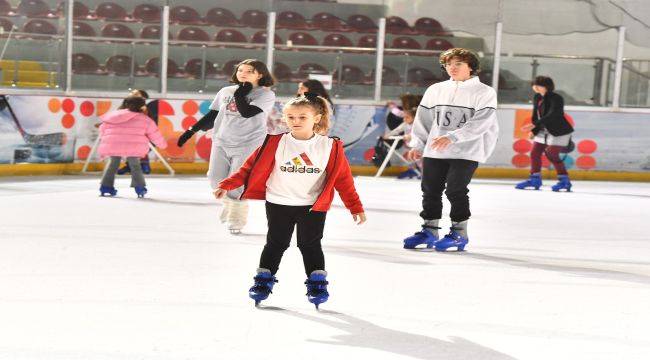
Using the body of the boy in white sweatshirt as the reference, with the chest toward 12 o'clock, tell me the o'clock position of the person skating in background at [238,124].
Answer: The person skating in background is roughly at 2 o'clock from the boy in white sweatshirt.

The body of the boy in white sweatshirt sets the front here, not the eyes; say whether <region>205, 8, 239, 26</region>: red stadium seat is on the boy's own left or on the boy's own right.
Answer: on the boy's own right

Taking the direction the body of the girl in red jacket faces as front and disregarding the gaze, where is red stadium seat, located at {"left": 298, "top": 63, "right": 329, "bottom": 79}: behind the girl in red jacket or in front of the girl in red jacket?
behind

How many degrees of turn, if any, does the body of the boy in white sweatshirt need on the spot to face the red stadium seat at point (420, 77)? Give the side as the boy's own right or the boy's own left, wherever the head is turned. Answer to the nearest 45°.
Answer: approximately 135° to the boy's own right

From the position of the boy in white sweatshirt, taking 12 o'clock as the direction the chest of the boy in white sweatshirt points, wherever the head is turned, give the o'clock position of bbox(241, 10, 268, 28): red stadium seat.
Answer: The red stadium seat is roughly at 4 o'clock from the boy in white sweatshirt.

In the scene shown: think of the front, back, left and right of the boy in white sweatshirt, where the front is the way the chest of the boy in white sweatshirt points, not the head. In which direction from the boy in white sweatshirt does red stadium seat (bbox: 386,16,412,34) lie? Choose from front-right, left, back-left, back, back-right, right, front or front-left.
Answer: back-right

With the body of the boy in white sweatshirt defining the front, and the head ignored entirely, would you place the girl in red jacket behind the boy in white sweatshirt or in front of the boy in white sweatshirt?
in front

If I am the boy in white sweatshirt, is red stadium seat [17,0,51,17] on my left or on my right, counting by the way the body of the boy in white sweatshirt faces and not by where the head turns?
on my right

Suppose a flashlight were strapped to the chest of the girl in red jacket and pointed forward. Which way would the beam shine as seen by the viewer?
toward the camera

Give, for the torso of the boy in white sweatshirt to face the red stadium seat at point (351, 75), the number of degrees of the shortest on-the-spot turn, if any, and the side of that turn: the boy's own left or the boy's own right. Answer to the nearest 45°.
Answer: approximately 135° to the boy's own right

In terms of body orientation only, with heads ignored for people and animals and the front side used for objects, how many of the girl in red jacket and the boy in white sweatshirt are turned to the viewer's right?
0

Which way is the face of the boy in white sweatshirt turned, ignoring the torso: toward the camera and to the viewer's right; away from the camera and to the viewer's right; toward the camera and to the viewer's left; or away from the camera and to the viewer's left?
toward the camera and to the viewer's left

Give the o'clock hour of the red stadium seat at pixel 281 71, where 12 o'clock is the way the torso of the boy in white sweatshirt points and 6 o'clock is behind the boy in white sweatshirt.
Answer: The red stadium seat is roughly at 4 o'clock from the boy in white sweatshirt.

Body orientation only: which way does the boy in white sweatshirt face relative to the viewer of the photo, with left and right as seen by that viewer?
facing the viewer and to the left of the viewer

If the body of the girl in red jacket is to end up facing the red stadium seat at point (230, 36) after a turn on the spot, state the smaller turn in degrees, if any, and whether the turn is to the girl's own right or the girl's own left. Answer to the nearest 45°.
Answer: approximately 180°

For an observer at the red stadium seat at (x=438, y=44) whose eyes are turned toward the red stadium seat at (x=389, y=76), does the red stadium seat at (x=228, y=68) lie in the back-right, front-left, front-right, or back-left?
front-right

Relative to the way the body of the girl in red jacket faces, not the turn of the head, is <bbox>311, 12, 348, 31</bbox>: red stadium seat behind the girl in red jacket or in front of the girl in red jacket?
behind
